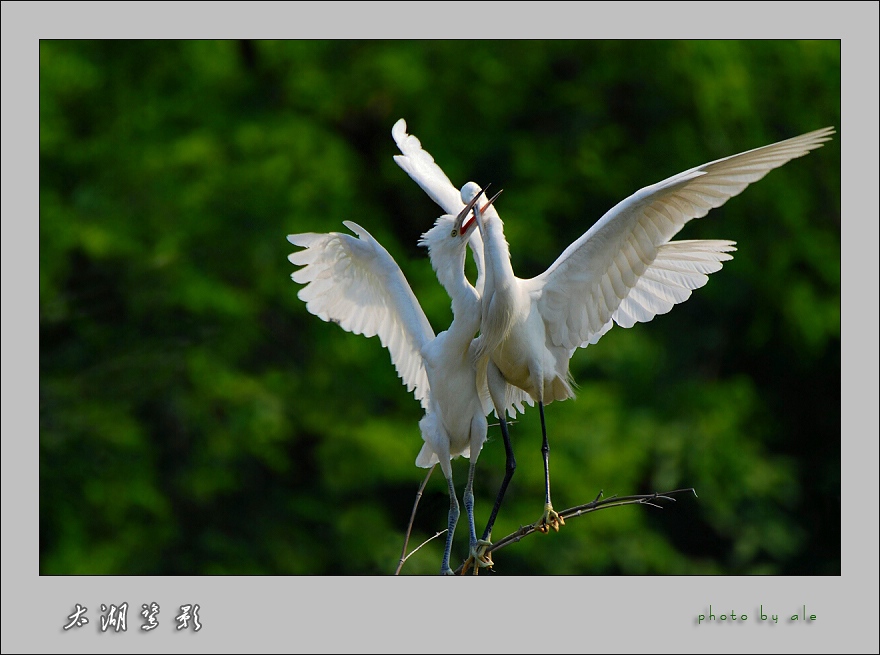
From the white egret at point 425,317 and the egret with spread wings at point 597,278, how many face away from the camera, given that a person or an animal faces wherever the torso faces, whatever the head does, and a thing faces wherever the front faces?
0
